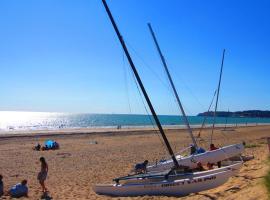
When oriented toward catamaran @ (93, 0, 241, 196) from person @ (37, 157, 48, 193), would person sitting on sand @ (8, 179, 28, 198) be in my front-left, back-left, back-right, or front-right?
back-right

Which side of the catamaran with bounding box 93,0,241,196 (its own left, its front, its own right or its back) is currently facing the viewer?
right

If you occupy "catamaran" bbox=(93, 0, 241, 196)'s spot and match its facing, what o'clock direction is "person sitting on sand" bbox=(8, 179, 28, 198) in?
The person sitting on sand is roughly at 6 o'clock from the catamaran.

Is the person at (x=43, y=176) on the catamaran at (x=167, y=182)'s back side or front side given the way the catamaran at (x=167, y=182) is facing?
on the back side
